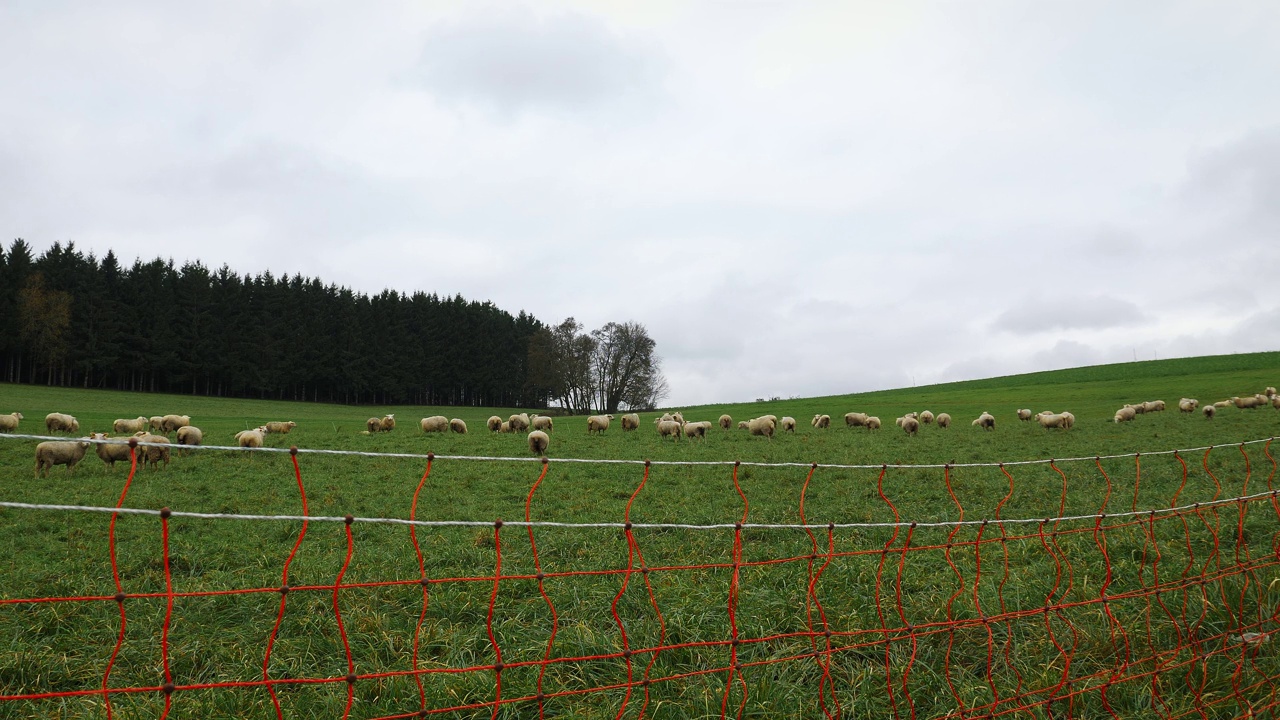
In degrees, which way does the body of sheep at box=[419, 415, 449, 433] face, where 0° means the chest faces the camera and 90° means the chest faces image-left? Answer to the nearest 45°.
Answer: approximately 90°

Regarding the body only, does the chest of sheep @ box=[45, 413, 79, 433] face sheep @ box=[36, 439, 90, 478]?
no

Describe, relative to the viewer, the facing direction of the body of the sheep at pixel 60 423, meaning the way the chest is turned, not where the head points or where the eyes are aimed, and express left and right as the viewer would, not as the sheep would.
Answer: facing to the right of the viewer

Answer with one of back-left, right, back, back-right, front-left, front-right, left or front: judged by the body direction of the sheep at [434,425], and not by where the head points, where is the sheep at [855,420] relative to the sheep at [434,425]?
back

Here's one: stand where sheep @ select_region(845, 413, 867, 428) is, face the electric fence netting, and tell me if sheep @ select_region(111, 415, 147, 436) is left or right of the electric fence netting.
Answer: right

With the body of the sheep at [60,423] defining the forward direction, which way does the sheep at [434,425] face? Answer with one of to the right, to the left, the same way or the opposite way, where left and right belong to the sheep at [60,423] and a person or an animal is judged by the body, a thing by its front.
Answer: the opposite way

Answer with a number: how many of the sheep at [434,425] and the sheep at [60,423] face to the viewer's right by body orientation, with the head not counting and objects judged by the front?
1

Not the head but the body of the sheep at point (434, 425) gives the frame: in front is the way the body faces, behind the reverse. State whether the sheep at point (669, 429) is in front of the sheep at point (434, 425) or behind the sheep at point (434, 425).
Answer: behind
